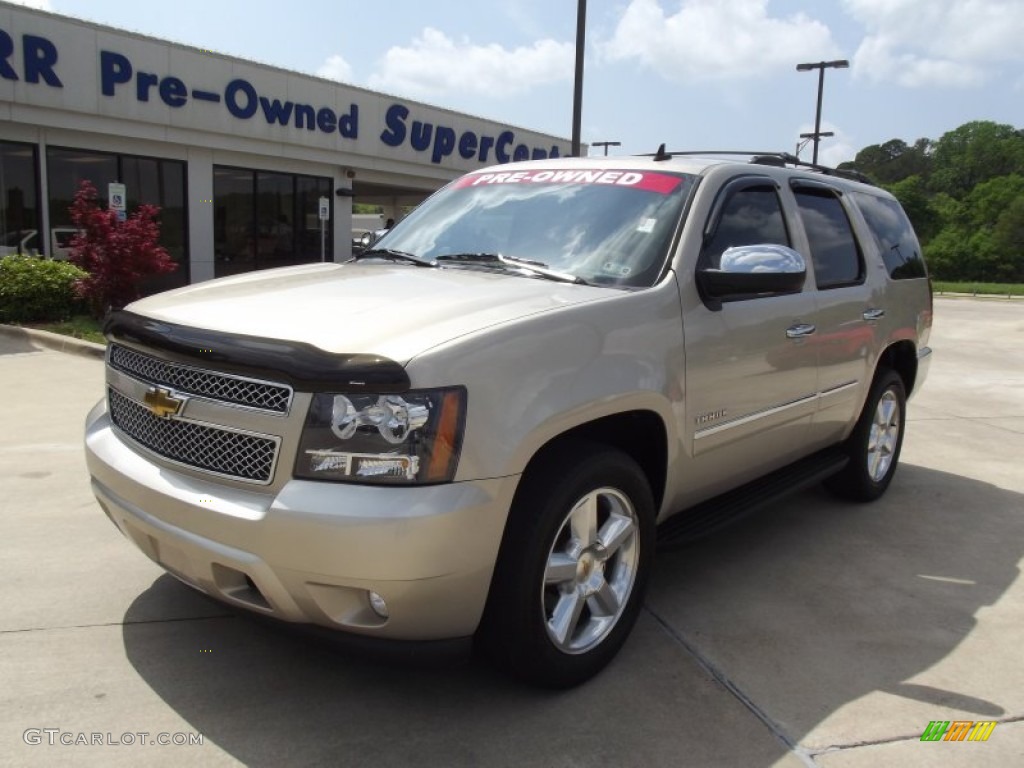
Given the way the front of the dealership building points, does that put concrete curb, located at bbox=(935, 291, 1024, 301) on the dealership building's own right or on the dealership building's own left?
on the dealership building's own left

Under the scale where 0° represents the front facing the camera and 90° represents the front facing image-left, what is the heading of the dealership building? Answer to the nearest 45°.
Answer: approximately 315°

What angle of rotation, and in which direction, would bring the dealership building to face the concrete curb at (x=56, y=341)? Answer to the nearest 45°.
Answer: approximately 45° to its right

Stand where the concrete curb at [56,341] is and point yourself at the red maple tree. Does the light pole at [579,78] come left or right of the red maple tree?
right

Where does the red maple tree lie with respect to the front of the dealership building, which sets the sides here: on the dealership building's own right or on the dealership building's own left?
on the dealership building's own right

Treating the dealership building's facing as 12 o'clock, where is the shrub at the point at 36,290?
The shrub is roughly at 2 o'clock from the dealership building.
